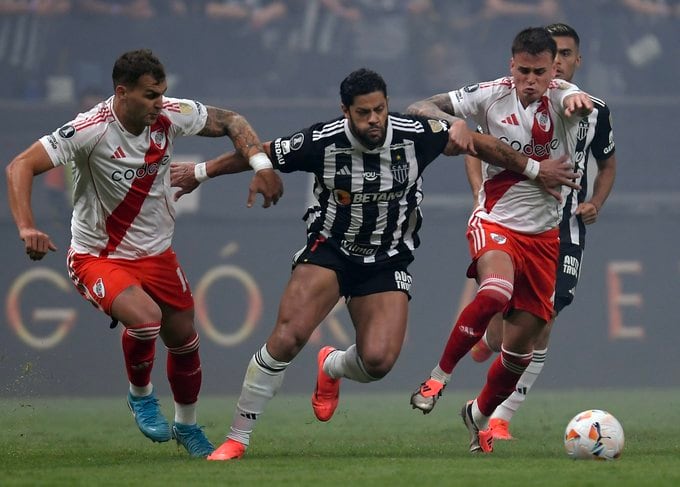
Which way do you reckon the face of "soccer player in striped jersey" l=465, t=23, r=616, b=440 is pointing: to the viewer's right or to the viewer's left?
to the viewer's left

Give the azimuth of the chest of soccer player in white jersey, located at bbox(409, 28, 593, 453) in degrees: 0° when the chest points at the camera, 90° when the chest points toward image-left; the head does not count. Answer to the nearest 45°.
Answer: approximately 0°

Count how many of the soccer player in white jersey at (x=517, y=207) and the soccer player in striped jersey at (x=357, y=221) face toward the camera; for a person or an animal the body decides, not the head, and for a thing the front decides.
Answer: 2

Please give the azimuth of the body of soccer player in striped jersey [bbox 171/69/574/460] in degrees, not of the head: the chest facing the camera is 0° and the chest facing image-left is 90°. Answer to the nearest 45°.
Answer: approximately 0°

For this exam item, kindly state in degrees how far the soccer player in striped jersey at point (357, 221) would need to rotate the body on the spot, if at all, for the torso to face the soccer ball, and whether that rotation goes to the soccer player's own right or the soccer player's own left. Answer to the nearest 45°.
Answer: approximately 90° to the soccer player's own left

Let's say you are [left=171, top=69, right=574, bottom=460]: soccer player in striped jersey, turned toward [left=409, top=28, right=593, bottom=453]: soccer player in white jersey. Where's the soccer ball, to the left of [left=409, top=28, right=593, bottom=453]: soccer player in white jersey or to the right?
right

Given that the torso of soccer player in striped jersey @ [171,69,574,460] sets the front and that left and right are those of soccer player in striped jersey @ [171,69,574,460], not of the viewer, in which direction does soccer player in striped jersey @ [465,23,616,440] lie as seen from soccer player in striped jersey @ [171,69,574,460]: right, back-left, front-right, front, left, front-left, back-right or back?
back-left

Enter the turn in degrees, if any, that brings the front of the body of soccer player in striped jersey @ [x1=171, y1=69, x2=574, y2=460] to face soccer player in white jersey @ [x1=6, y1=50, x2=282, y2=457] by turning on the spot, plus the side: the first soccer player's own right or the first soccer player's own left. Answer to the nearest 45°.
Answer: approximately 90° to the first soccer player's own right

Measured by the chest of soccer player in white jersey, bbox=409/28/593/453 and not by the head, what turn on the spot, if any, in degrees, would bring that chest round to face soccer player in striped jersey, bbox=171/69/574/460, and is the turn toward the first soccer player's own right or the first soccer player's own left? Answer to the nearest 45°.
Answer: approximately 45° to the first soccer player's own right
